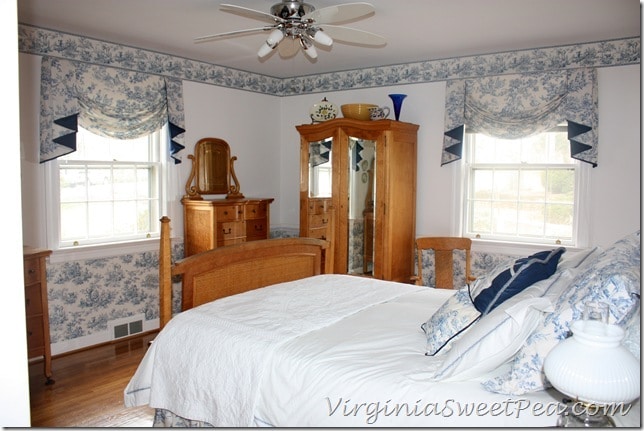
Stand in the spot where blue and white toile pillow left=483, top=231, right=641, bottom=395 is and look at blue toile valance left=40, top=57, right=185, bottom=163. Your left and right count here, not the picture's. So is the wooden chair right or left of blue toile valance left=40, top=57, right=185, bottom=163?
right

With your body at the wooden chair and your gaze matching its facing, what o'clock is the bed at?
The bed is roughly at 12 o'clock from the wooden chair.

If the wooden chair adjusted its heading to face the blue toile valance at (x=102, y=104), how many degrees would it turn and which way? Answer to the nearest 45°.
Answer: approximately 90° to its right

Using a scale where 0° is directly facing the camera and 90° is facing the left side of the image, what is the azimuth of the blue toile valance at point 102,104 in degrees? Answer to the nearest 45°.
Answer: approximately 315°

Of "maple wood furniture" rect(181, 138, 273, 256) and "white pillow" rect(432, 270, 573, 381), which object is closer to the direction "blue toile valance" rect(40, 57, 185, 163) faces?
the white pillow
